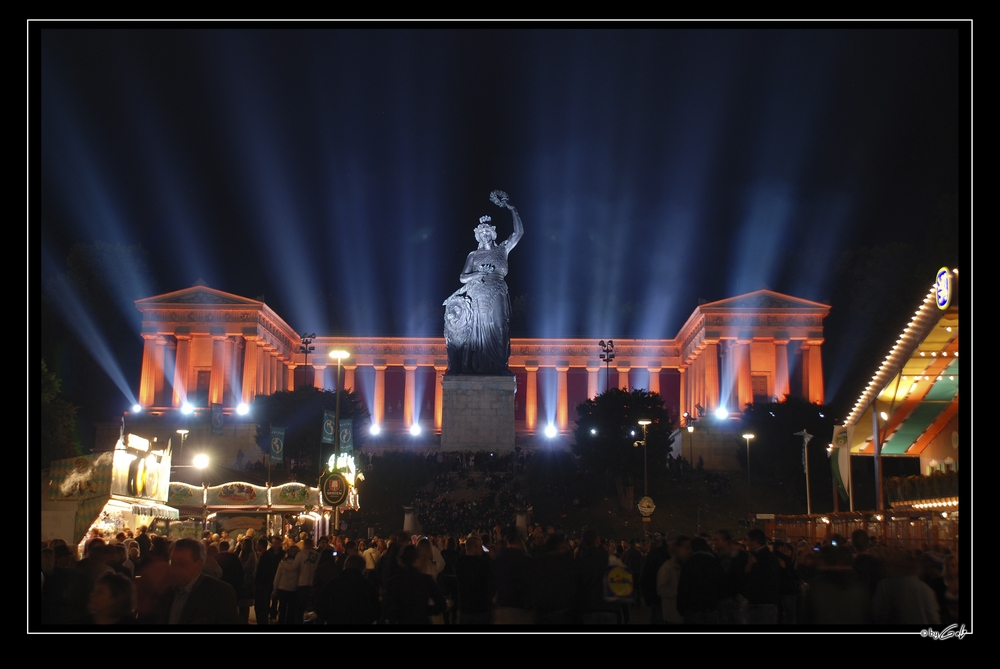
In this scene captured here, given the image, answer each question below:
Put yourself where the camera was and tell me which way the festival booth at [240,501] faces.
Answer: facing the viewer

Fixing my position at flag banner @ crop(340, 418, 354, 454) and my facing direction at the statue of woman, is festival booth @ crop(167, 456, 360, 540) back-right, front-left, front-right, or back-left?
back-left

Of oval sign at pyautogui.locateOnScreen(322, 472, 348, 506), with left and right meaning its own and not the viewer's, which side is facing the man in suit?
front

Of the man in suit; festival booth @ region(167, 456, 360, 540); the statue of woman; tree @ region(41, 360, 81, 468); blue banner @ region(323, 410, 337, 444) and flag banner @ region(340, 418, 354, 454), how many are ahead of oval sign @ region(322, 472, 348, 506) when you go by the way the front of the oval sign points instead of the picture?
1

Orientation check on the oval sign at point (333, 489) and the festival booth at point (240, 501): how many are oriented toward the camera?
2

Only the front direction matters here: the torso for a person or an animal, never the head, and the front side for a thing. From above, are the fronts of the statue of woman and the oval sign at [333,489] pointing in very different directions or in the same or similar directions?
same or similar directions

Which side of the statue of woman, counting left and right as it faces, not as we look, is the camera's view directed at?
front

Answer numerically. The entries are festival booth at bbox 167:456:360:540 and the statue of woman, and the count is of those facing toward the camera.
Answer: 2

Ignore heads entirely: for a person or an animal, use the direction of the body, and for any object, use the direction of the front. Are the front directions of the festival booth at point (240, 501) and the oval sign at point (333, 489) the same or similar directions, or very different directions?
same or similar directions

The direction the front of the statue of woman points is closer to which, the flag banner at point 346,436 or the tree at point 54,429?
the flag banner

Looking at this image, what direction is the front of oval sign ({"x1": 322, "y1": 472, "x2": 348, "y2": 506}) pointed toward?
toward the camera

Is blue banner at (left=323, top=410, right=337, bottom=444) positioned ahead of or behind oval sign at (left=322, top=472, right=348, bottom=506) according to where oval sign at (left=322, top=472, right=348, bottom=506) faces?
behind
